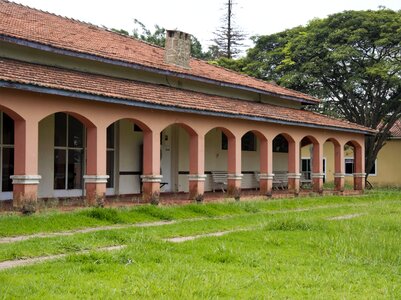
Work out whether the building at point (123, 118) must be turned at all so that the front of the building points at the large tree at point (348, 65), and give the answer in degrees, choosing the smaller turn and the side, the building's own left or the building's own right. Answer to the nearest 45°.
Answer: approximately 90° to the building's own left

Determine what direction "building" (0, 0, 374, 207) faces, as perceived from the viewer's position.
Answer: facing the viewer and to the right of the viewer

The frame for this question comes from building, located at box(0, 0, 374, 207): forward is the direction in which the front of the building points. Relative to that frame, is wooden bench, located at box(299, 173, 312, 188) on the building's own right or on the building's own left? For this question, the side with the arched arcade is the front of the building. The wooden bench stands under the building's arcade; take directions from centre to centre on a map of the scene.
on the building's own left

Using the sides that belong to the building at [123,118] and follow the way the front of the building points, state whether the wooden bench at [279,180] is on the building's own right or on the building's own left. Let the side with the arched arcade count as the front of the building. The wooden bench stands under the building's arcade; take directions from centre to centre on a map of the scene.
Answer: on the building's own left
